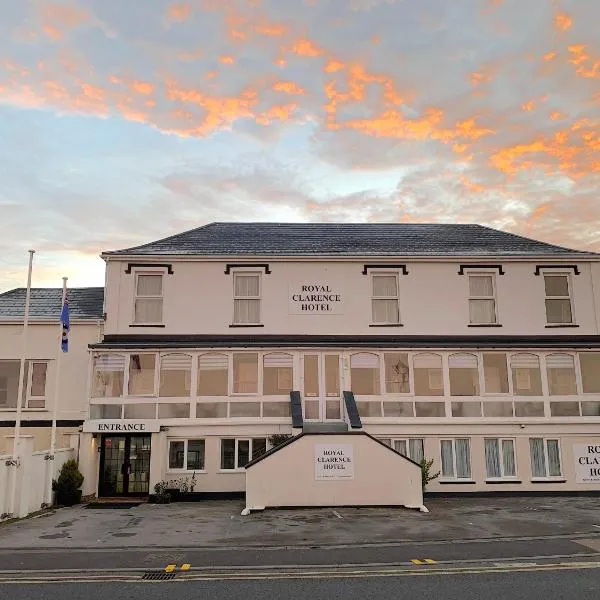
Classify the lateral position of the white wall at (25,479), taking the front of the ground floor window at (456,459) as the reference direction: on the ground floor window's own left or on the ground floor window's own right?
on the ground floor window's own right

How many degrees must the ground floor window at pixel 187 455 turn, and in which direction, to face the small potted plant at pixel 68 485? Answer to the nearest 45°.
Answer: approximately 90° to its right

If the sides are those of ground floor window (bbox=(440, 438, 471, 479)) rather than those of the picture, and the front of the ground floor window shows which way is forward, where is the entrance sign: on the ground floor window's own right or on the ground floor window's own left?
on the ground floor window's own right

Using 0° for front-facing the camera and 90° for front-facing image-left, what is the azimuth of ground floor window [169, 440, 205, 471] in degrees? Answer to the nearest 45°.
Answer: approximately 0°

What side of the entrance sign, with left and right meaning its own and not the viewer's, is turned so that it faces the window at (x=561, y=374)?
left

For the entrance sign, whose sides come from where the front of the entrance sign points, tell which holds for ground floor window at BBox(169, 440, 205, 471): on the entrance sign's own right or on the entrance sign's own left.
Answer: on the entrance sign's own left

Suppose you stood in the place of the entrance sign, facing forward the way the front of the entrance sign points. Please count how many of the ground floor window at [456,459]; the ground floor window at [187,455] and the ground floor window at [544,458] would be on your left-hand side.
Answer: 3

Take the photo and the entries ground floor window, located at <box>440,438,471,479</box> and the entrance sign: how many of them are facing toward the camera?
2

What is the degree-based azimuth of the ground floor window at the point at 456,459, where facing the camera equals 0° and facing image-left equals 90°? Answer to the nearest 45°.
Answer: approximately 0°

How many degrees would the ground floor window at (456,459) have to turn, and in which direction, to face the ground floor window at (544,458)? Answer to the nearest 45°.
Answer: approximately 90° to its left

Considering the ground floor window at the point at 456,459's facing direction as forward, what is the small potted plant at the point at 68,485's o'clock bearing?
The small potted plant is roughly at 2 o'clock from the ground floor window.
